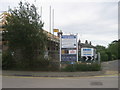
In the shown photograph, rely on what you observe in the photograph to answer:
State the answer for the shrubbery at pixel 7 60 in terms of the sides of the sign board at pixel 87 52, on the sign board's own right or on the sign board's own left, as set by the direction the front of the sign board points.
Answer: on the sign board's own right

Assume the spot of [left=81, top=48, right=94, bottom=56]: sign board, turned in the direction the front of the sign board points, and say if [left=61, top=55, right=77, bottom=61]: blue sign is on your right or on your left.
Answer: on your right

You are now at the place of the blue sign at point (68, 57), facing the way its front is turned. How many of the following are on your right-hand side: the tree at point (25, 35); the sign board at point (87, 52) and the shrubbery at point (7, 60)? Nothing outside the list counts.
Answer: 2

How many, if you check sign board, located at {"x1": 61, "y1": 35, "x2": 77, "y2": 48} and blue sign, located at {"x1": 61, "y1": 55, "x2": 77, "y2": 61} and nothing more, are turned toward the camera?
2

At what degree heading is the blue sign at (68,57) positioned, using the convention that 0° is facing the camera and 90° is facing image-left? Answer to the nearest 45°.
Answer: approximately 0°
